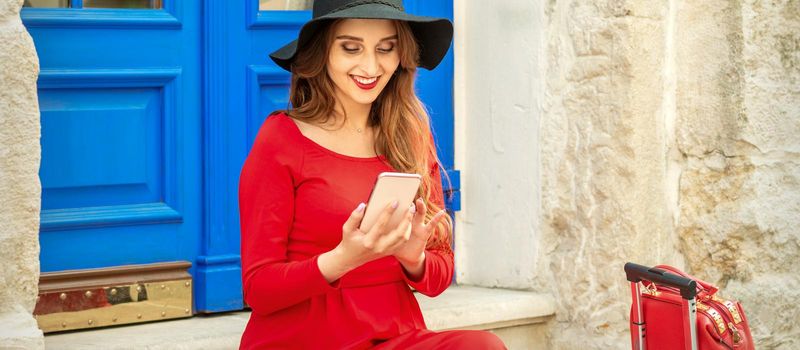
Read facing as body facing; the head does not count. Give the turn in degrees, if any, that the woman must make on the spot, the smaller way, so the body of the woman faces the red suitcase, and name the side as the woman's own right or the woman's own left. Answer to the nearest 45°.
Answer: approximately 45° to the woman's own left

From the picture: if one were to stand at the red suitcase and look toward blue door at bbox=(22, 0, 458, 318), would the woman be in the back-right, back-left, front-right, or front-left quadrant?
front-left

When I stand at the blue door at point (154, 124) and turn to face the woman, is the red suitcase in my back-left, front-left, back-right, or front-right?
front-left

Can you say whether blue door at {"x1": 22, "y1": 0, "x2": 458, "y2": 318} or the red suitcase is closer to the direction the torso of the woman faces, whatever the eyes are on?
the red suitcase

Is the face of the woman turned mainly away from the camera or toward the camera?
toward the camera

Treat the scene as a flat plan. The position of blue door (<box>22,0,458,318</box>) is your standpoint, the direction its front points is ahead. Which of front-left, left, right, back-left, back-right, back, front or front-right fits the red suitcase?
front-left

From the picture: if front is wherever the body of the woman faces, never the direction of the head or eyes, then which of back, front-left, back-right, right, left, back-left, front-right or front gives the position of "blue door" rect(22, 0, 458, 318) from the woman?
back

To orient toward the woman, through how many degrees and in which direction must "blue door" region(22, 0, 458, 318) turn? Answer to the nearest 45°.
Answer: approximately 45° to its left

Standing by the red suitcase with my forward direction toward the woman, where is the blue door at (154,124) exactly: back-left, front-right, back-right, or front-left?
front-right

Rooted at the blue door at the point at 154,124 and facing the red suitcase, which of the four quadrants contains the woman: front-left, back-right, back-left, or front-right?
front-right

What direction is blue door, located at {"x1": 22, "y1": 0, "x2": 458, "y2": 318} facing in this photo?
toward the camera

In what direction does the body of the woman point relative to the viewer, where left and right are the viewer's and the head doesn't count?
facing the viewer and to the right of the viewer
